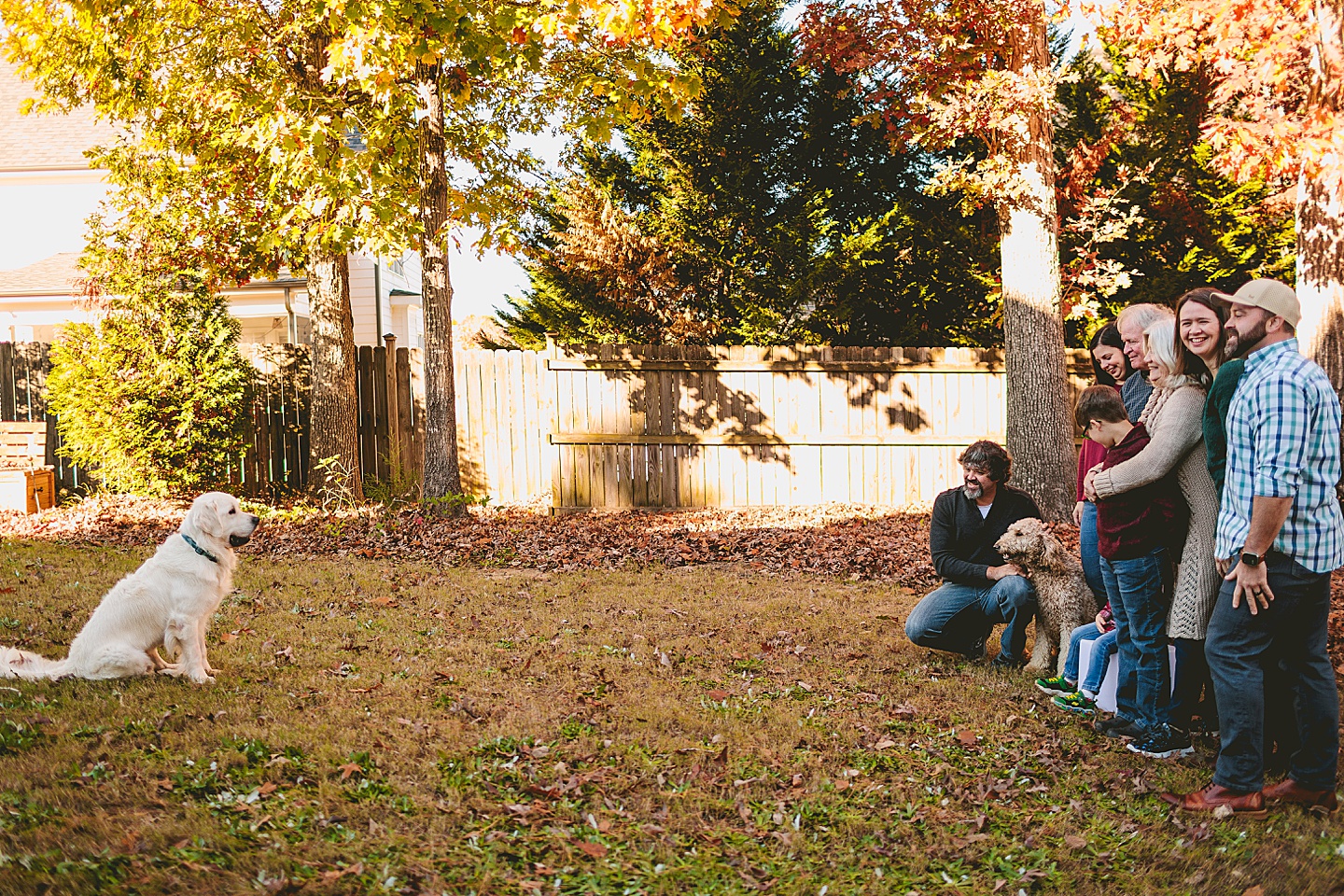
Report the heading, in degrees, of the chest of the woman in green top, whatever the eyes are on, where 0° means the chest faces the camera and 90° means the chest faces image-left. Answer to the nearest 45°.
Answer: approximately 45°

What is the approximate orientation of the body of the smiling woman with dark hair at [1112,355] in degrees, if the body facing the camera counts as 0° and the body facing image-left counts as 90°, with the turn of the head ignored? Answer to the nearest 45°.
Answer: approximately 45°

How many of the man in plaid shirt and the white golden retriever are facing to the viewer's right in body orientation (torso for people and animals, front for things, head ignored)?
1

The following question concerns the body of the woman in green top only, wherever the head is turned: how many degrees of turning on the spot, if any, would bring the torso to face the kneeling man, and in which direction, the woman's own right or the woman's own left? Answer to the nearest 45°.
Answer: approximately 90° to the woman's own right

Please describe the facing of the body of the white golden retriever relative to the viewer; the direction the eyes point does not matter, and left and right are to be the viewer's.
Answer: facing to the right of the viewer

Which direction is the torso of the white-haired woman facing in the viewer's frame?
to the viewer's left

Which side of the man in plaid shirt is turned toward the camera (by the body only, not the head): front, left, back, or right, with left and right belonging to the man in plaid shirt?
left
